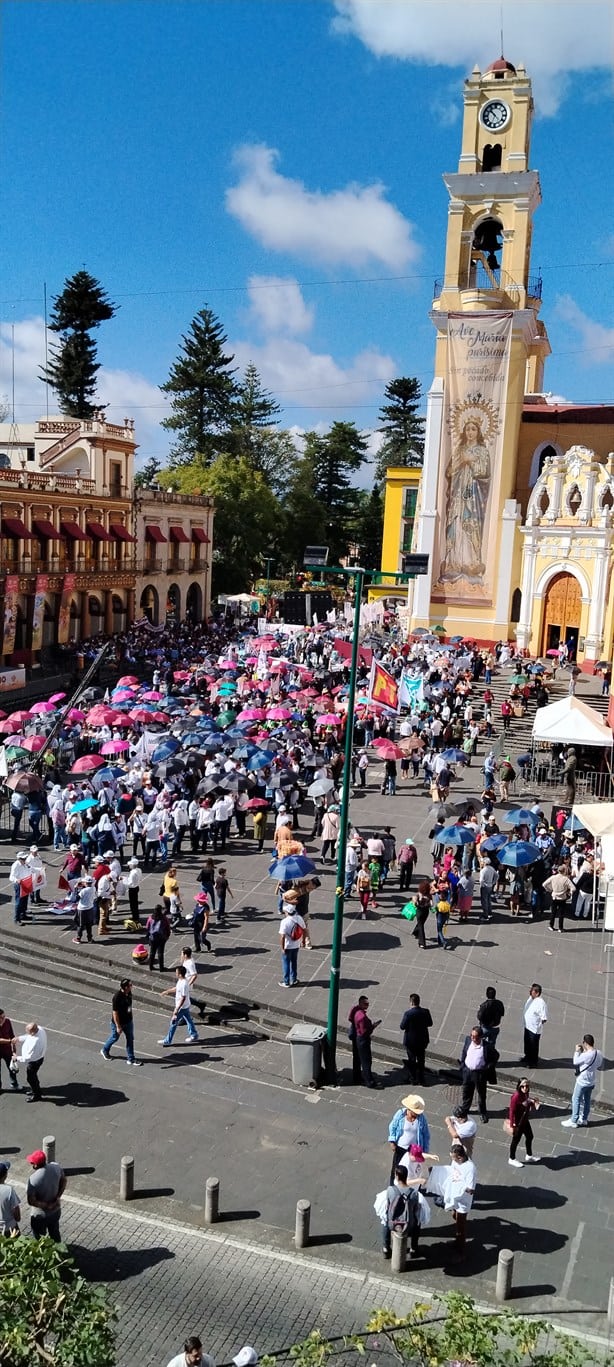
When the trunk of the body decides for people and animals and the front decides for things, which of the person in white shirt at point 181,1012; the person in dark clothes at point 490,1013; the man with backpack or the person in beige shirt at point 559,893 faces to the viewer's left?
the person in white shirt

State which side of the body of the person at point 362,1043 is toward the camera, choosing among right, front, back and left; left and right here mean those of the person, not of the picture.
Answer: right

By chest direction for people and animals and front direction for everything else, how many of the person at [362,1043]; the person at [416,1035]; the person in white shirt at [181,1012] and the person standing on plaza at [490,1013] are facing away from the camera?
2

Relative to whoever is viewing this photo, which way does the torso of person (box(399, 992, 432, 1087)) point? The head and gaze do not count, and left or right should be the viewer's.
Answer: facing away from the viewer

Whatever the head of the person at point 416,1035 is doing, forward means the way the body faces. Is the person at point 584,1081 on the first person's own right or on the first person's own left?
on the first person's own right

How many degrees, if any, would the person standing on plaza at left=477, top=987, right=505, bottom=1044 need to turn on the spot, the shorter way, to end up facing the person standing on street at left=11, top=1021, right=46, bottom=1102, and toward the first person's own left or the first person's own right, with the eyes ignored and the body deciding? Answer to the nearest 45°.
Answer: approximately 90° to the first person's own left

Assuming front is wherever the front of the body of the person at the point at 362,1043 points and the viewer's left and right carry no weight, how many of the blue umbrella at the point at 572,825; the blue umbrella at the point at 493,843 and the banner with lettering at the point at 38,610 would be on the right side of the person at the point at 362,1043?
0

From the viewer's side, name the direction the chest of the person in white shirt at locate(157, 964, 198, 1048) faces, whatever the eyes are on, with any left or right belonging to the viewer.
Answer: facing to the left of the viewer

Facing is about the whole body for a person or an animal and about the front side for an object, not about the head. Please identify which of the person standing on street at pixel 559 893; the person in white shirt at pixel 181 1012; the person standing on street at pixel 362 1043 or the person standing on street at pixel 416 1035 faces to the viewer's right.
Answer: the person standing on street at pixel 362 1043

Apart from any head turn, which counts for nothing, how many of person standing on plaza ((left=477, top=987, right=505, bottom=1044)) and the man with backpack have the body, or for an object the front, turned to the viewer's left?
0

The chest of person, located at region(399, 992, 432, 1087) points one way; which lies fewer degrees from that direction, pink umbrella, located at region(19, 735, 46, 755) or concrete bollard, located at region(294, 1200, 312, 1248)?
the pink umbrella

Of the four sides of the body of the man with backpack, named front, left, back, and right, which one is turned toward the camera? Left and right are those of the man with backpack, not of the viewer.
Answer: back
